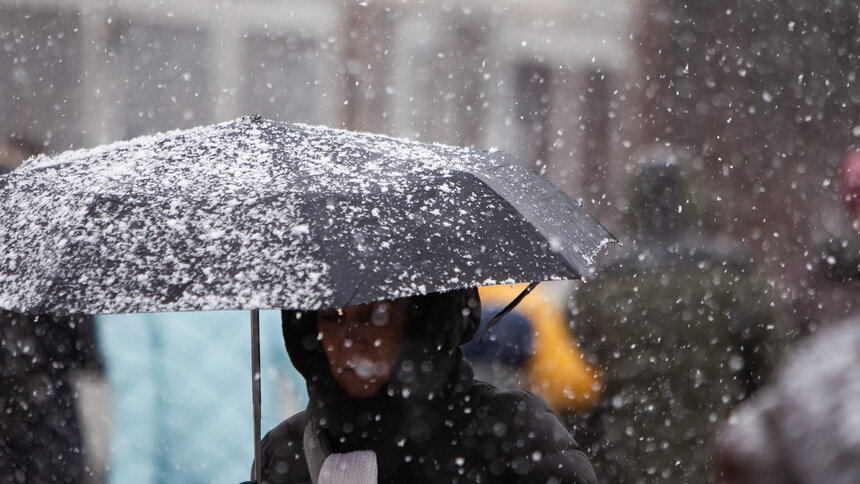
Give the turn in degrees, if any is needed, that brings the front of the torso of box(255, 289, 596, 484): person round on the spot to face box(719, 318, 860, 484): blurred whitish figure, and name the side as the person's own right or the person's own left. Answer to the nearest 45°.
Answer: approximately 45° to the person's own left

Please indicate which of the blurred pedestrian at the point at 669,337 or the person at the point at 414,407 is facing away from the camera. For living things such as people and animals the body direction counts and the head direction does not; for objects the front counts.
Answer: the blurred pedestrian

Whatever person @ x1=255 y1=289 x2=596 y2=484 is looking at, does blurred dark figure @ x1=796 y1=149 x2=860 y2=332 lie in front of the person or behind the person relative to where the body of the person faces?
behind

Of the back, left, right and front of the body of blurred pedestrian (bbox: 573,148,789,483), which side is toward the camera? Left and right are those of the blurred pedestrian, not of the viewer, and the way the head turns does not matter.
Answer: back

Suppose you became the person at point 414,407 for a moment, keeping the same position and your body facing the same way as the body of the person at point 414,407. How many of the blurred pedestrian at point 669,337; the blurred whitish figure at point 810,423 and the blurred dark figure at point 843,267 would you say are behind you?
2

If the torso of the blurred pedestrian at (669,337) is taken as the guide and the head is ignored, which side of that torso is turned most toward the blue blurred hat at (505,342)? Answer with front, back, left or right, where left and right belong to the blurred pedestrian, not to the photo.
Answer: left

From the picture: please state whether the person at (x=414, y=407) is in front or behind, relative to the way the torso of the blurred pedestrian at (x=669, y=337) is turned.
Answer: behind

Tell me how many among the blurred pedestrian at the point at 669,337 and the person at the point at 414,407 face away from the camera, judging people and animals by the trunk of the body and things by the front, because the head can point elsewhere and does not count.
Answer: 1

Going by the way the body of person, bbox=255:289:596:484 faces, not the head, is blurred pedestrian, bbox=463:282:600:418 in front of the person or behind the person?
behind

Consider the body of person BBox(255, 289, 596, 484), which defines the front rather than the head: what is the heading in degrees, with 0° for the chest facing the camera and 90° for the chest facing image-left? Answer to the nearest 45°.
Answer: approximately 45°

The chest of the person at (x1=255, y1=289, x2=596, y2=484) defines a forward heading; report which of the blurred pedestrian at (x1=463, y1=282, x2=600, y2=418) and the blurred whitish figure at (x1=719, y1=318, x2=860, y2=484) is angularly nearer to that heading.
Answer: the blurred whitish figure

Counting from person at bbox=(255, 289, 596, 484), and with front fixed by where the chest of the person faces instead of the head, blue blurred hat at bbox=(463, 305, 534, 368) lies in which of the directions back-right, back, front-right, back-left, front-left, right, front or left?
back-right
